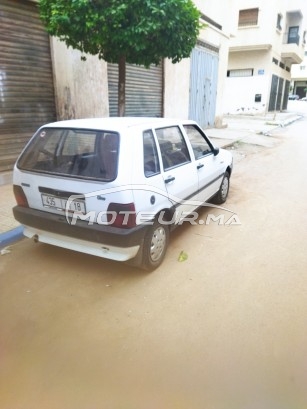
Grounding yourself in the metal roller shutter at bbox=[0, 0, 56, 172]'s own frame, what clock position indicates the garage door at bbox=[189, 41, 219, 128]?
The garage door is roughly at 9 o'clock from the metal roller shutter.

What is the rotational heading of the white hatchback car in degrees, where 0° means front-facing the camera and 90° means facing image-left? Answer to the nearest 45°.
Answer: approximately 225°

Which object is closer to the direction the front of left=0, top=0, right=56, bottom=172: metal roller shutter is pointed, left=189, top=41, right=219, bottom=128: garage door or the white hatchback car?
the white hatchback car

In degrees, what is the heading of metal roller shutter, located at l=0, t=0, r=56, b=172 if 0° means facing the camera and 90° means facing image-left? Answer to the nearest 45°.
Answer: approximately 315°

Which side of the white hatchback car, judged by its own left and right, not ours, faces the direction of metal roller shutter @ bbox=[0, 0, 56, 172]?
left

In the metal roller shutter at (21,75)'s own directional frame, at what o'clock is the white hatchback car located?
The white hatchback car is roughly at 1 o'clock from the metal roller shutter.

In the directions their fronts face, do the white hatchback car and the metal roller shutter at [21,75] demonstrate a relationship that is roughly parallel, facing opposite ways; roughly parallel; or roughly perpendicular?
roughly perpendicular

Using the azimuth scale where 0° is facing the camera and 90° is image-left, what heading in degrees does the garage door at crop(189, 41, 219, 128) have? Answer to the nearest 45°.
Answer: approximately 315°

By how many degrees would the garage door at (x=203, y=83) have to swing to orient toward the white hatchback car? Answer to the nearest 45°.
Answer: approximately 45° to its right
